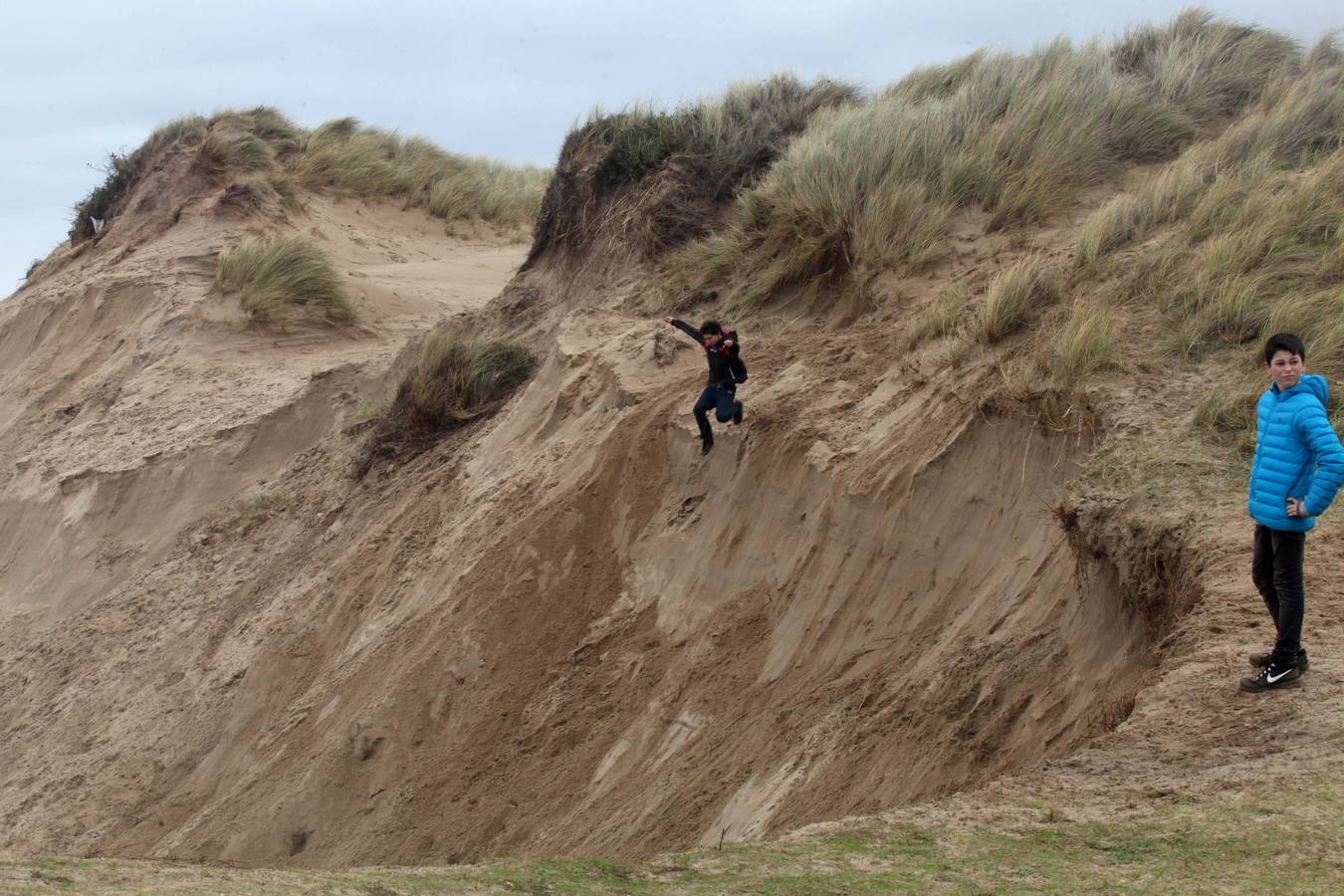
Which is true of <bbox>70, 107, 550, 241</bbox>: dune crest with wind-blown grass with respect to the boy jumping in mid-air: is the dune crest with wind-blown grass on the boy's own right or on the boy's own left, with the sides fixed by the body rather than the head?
on the boy's own right

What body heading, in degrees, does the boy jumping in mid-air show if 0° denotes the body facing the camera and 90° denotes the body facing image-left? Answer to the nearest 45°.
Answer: approximately 45°

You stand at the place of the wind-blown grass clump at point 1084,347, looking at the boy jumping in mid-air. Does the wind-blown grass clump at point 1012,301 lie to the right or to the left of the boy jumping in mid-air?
right

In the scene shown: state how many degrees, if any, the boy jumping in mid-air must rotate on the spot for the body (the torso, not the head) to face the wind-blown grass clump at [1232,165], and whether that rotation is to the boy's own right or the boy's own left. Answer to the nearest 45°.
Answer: approximately 135° to the boy's own left

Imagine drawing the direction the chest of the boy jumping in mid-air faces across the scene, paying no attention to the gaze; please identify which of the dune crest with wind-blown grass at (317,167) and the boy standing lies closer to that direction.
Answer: the boy standing

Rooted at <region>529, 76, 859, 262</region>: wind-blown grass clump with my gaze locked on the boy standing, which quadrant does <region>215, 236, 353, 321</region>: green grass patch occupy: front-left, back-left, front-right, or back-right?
back-right

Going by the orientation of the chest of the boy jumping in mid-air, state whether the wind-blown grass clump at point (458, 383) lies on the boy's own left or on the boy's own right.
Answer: on the boy's own right

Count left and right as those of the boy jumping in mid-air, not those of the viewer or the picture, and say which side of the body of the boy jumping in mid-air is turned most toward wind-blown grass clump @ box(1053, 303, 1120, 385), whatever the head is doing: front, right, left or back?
left

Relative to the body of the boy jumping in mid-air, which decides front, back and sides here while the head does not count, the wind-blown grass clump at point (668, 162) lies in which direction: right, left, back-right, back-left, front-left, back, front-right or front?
back-right

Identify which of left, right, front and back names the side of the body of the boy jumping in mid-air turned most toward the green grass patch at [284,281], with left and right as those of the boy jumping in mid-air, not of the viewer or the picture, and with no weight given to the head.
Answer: right

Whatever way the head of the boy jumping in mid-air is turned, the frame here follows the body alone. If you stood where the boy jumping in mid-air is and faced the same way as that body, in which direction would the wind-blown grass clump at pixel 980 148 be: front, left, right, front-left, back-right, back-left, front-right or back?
back

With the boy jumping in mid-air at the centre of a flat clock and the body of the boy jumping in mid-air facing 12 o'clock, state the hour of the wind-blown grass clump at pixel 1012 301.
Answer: The wind-blown grass clump is roughly at 8 o'clock from the boy jumping in mid-air.
